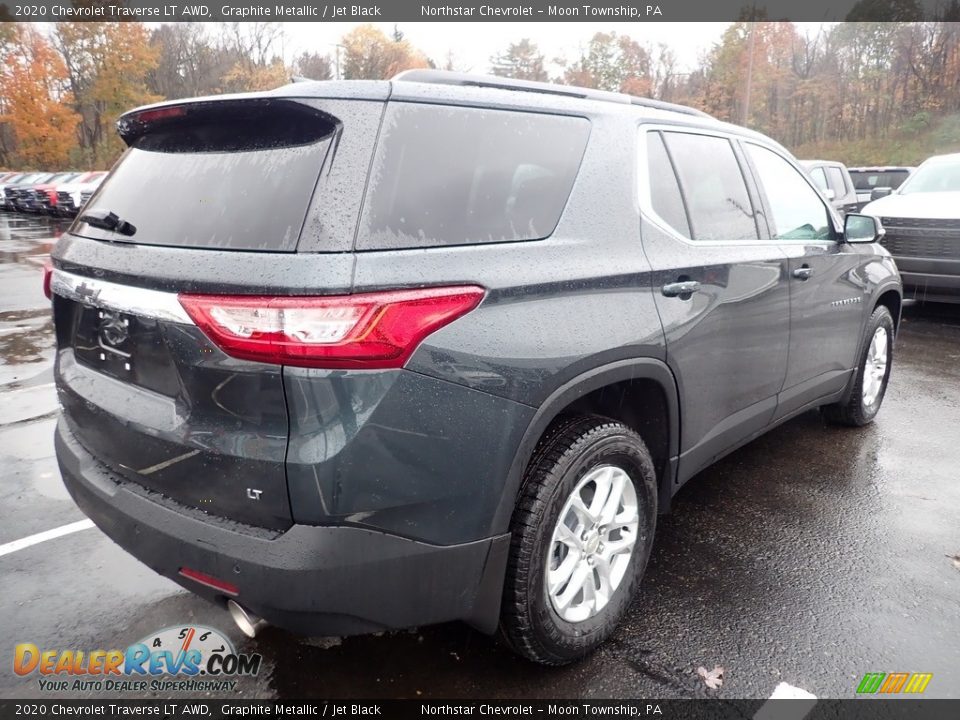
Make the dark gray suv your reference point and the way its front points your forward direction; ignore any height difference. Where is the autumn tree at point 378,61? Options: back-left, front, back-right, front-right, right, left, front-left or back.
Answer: front-left

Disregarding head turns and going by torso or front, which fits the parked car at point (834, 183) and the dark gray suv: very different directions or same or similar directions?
very different directions

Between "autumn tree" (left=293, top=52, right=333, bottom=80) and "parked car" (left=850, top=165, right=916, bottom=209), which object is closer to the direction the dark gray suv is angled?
the parked car

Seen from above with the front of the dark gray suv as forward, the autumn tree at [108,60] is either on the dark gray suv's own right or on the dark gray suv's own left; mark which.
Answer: on the dark gray suv's own left

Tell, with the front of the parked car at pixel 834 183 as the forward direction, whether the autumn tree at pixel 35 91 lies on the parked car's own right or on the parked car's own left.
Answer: on the parked car's own right

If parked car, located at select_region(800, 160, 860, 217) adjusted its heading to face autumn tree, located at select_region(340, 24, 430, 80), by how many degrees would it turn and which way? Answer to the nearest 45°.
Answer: approximately 90° to its right

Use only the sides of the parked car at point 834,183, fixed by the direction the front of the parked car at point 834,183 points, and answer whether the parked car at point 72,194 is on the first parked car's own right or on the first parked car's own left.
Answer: on the first parked car's own right

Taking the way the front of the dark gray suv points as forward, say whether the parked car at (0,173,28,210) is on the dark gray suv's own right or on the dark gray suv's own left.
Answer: on the dark gray suv's own left

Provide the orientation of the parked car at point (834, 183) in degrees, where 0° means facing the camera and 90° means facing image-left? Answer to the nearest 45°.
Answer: approximately 45°

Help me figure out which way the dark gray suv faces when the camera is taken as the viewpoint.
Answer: facing away from the viewer and to the right of the viewer

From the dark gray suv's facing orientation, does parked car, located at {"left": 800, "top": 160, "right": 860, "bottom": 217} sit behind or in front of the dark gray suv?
in front

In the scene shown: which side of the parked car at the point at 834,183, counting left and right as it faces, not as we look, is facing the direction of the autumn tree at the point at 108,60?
right

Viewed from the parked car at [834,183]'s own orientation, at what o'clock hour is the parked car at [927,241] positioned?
the parked car at [927,241] is roughly at 10 o'clock from the parked car at [834,183].
